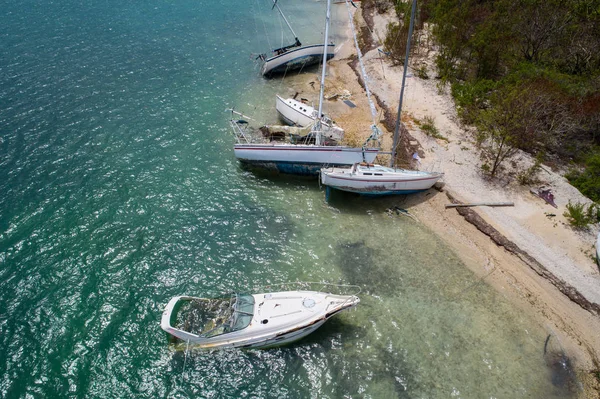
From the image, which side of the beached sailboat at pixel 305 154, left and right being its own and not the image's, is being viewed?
right

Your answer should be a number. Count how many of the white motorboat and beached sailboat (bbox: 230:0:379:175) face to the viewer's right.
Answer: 2

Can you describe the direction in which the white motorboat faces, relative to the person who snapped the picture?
facing to the right of the viewer

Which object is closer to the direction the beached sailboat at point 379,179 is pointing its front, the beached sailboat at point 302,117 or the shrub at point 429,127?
the shrub

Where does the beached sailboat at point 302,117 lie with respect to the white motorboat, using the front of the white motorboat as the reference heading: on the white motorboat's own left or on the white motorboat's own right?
on the white motorboat's own left

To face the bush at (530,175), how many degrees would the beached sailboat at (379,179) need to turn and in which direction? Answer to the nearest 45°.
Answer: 0° — it already faces it

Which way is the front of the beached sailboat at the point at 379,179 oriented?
to the viewer's right

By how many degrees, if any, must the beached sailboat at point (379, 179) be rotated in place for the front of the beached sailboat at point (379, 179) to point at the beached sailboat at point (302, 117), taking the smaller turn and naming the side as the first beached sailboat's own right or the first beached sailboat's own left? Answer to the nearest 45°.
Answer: approximately 135° to the first beached sailboat's own left
